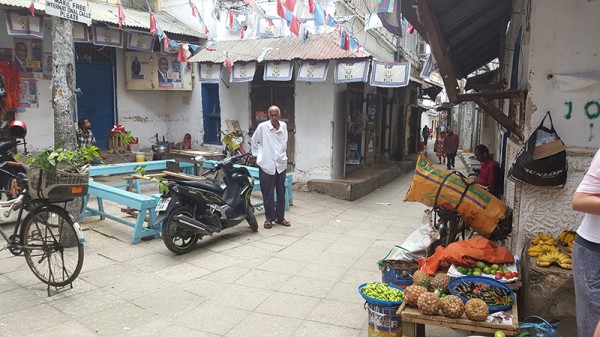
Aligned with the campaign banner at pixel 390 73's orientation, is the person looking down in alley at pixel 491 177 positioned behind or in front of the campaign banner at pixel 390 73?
in front

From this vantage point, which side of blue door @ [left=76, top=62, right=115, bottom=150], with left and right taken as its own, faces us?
front

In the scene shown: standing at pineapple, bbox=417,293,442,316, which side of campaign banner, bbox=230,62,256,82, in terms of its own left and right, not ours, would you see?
front

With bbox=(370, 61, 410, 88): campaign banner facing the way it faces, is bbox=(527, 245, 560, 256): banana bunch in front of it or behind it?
in front

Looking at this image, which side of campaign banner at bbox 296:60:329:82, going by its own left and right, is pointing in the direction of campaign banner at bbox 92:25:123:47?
right

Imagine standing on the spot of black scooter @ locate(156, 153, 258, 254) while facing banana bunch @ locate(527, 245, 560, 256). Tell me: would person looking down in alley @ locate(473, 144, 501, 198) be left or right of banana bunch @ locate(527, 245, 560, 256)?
left

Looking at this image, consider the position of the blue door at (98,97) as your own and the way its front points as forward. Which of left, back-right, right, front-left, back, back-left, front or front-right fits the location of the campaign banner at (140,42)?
front-left

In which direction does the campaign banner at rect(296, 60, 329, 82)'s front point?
toward the camera

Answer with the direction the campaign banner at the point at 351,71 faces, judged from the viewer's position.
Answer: facing the viewer
